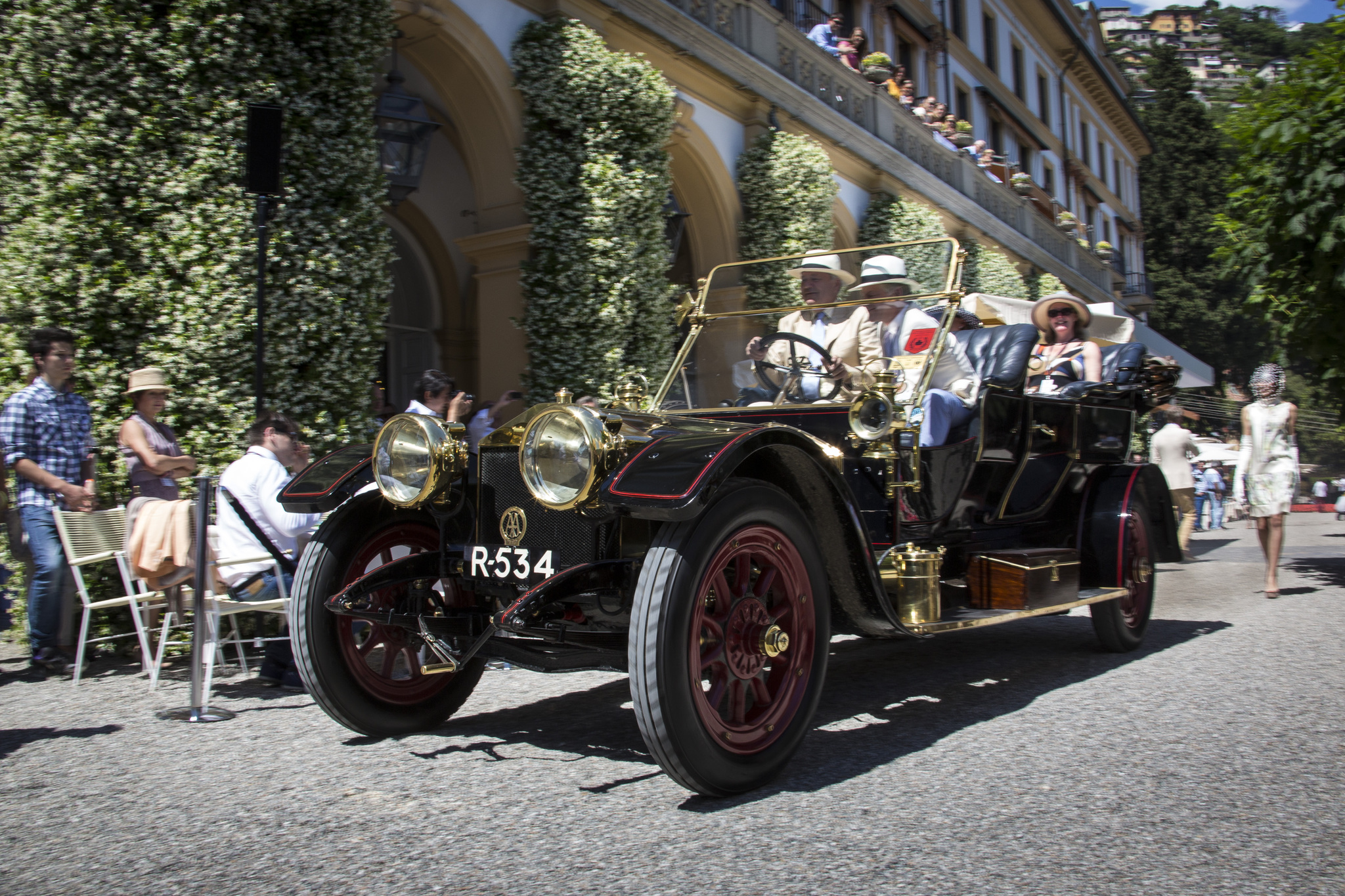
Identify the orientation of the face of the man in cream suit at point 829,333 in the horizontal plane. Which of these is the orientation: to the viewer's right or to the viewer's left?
to the viewer's left

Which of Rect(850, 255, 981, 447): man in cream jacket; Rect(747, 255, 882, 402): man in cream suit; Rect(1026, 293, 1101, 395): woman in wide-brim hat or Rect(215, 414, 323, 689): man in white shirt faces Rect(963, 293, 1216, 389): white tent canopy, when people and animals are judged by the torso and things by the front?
the man in white shirt

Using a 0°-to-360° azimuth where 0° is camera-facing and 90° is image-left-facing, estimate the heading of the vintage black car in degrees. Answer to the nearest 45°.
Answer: approximately 45°

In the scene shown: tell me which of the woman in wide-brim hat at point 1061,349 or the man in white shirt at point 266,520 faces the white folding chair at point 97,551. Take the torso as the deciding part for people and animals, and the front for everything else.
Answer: the woman in wide-brim hat

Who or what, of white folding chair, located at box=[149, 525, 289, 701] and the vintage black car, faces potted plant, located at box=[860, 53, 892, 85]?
the white folding chair

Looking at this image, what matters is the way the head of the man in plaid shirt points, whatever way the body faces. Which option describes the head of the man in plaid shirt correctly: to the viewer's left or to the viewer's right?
to the viewer's right

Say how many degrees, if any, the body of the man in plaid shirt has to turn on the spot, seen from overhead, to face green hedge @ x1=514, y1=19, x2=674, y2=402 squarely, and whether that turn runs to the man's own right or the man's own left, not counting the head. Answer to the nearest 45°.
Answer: approximately 90° to the man's own left

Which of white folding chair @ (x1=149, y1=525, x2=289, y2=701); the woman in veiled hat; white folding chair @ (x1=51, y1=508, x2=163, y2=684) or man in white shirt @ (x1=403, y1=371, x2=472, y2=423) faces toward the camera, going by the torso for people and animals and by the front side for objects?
the woman in veiled hat

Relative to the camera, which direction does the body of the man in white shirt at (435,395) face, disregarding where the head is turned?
to the viewer's right

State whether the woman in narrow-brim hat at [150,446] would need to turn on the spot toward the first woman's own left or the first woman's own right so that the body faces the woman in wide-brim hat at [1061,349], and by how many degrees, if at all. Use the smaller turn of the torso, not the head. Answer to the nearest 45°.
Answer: approximately 45° to the first woman's own left

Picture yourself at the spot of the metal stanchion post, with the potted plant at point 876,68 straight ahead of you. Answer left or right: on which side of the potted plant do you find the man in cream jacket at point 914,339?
right
